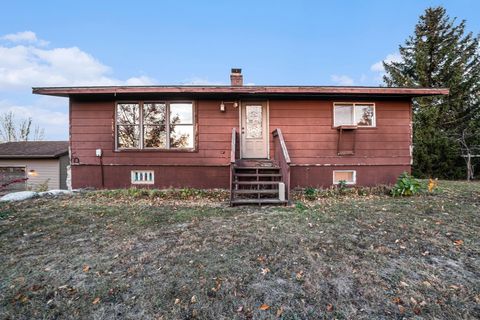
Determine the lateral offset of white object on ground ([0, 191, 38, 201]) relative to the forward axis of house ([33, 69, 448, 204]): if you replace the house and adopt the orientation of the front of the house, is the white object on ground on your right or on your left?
on your right

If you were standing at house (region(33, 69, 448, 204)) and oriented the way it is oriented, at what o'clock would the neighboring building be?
The neighboring building is roughly at 4 o'clock from the house.

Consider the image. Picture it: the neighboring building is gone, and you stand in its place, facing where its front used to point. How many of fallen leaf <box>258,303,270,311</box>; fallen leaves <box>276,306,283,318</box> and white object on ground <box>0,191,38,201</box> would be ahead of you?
3

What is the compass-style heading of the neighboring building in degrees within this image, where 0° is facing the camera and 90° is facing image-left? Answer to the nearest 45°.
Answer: approximately 0°

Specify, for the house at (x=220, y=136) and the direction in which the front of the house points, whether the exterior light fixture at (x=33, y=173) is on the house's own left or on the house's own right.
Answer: on the house's own right

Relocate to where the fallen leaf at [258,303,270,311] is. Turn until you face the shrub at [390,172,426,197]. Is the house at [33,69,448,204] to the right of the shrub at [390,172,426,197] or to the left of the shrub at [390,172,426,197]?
left

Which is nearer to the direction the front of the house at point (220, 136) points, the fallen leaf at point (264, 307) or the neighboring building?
the fallen leaf

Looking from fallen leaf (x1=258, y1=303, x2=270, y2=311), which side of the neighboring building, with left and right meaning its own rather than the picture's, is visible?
front

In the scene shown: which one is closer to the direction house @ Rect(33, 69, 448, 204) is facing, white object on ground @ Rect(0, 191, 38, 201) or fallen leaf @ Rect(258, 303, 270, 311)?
the fallen leaf

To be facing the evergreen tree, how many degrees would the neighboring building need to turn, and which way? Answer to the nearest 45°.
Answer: approximately 45° to its left

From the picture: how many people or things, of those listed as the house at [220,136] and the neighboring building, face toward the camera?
2

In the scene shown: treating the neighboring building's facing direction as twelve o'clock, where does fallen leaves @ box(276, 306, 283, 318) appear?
The fallen leaves is roughly at 12 o'clock from the neighboring building.

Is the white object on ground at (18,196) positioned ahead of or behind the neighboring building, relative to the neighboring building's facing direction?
ahead

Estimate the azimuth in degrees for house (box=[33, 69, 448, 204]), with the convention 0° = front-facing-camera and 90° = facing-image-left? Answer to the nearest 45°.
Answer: approximately 0°

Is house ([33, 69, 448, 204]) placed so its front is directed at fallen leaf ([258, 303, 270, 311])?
yes

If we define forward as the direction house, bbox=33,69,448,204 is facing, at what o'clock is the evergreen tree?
The evergreen tree is roughly at 8 o'clock from the house.
